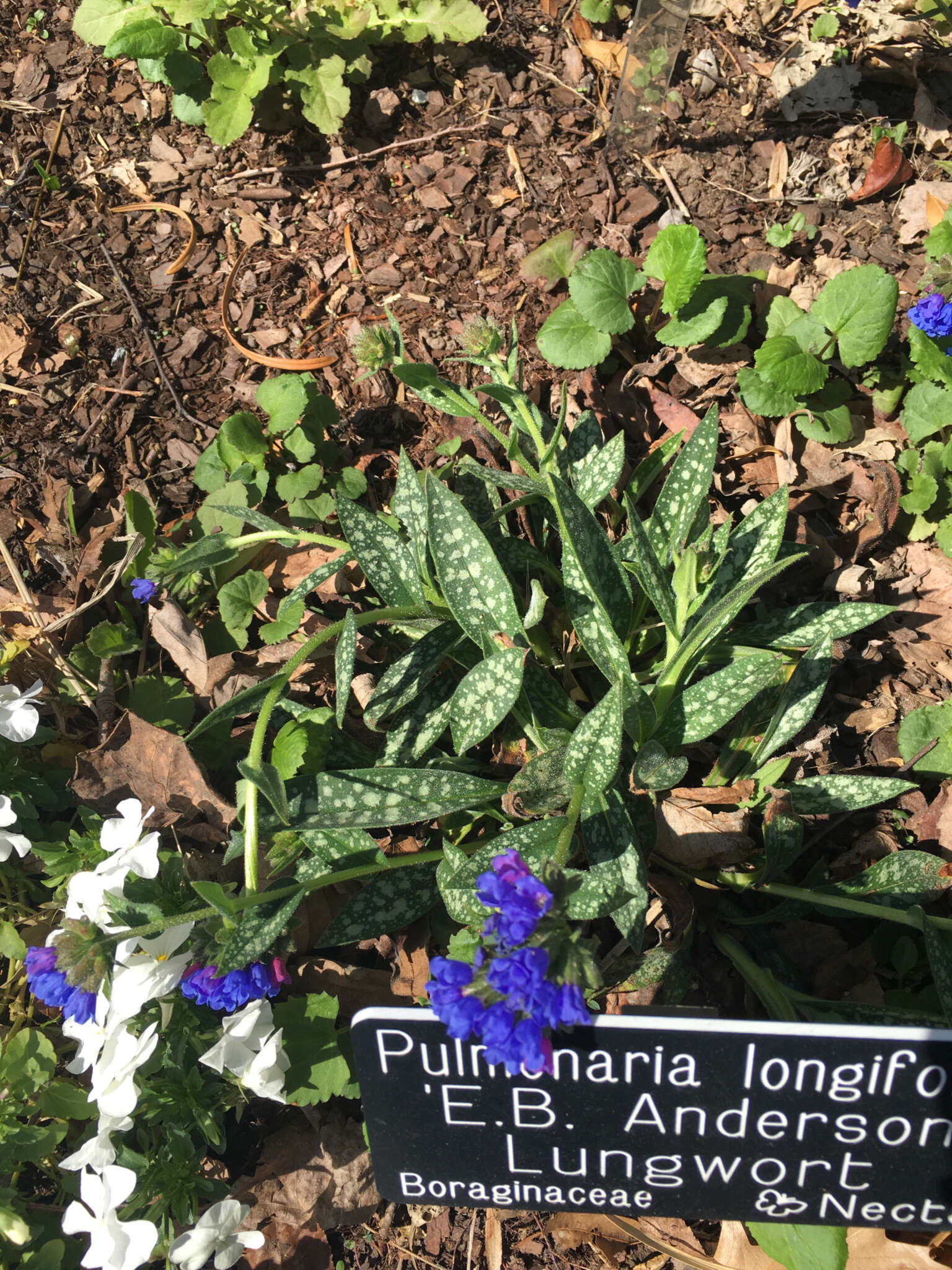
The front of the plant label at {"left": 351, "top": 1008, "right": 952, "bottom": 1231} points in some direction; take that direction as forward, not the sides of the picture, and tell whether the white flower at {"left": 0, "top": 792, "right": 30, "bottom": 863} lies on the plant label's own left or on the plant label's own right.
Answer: on the plant label's own right

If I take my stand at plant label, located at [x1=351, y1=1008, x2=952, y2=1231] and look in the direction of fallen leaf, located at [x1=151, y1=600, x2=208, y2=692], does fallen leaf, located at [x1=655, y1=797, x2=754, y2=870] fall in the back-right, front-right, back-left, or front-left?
front-right

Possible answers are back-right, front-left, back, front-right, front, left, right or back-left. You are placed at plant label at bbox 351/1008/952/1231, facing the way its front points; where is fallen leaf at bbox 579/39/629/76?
back

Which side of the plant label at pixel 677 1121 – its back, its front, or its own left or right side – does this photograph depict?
front
